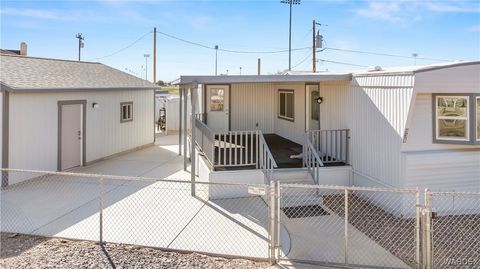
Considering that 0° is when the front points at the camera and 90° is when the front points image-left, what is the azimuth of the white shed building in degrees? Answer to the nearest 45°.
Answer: approximately 315°

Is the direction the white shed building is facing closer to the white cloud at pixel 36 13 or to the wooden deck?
the wooden deck

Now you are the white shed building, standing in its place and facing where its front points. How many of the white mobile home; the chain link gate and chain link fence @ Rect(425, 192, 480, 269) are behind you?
0

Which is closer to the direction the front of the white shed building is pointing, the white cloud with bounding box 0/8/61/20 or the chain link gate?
the chain link gate

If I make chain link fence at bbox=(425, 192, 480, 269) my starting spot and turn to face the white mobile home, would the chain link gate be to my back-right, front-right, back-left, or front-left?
front-left

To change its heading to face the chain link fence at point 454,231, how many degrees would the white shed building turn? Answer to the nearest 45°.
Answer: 0° — it already faces it

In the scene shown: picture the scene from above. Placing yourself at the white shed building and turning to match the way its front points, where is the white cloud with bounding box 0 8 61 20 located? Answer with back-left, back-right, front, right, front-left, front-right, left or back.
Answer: back-left
